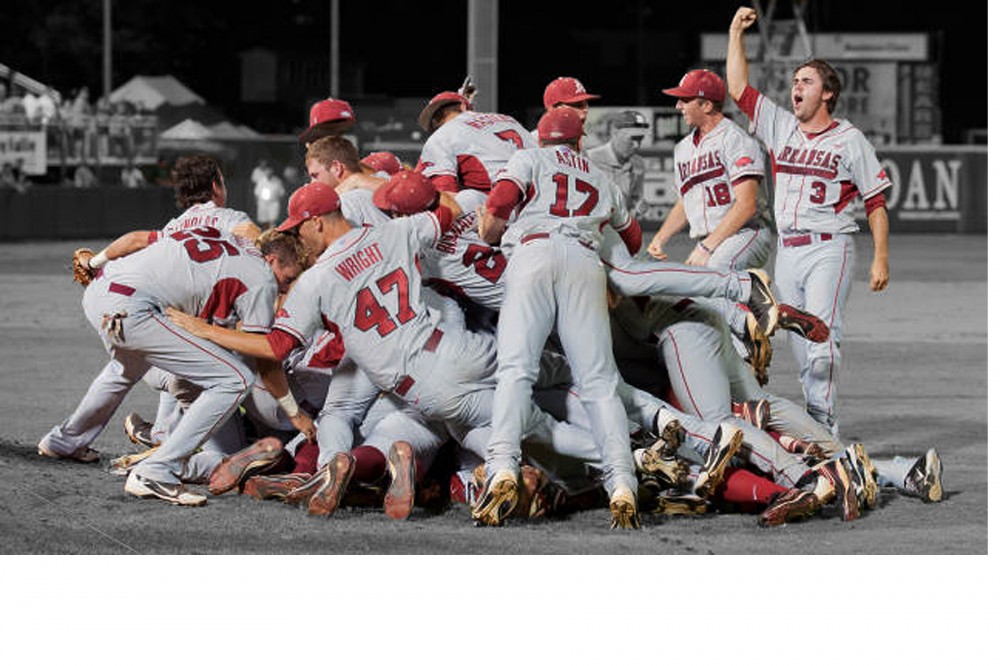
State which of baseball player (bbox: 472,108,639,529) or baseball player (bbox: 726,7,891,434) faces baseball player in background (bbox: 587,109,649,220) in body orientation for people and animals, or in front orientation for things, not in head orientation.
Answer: baseball player (bbox: 472,108,639,529)

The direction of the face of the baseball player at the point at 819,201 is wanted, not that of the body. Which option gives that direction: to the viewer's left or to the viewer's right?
to the viewer's left

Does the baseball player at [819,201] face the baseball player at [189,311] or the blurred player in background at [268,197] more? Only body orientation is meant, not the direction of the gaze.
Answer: the baseball player

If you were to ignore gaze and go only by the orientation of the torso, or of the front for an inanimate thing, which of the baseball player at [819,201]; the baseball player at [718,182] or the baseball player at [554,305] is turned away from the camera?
the baseball player at [554,305]

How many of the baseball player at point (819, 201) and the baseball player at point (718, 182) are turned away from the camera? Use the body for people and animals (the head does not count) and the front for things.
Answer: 0

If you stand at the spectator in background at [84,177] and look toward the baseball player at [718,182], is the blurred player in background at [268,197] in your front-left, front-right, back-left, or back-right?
front-left

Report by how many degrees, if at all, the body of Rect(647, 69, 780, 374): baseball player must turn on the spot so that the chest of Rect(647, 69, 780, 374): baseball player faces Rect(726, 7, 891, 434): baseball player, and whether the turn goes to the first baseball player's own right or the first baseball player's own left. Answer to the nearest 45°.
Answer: approximately 90° to the first baseball player's own left

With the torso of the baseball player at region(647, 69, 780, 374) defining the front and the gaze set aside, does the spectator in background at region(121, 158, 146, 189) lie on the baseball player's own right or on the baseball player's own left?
on the baseball player's own right

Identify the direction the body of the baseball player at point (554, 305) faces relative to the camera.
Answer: away from the camera

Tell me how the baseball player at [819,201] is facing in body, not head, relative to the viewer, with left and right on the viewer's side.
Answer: facing the viewer and to the left of the viewer
